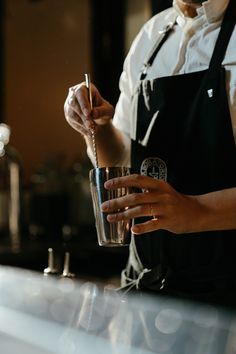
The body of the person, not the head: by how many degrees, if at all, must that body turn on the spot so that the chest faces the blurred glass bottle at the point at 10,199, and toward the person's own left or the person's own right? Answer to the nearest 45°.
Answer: approximately 90° to the person's own right

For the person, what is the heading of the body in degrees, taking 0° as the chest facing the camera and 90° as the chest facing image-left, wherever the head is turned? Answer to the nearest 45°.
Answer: approximately 45°
